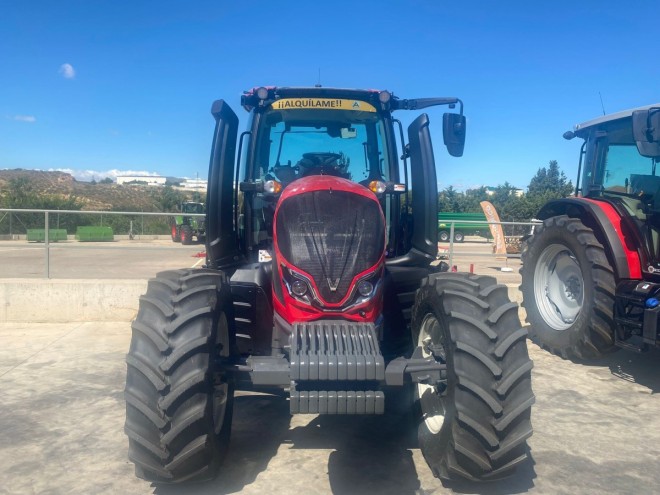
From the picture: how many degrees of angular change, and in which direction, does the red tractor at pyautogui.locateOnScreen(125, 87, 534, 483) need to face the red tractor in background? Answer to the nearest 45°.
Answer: approximately 135° to its left

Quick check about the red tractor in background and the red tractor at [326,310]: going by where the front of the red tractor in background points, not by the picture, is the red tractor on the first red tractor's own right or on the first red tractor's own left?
on the first red tractor's own right

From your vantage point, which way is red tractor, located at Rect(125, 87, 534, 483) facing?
toward the camera

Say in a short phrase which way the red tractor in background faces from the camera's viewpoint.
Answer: facing the viewer and to the right of the viewer

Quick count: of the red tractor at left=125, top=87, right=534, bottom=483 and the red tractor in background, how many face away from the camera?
0

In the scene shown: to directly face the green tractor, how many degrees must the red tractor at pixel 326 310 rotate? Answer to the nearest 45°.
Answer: approximately 180°

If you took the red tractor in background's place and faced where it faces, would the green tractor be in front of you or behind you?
behind

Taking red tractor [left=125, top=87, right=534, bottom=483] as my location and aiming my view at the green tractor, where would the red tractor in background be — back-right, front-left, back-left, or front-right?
front-right

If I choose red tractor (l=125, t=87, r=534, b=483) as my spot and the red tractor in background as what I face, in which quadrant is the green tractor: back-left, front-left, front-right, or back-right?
front-left
